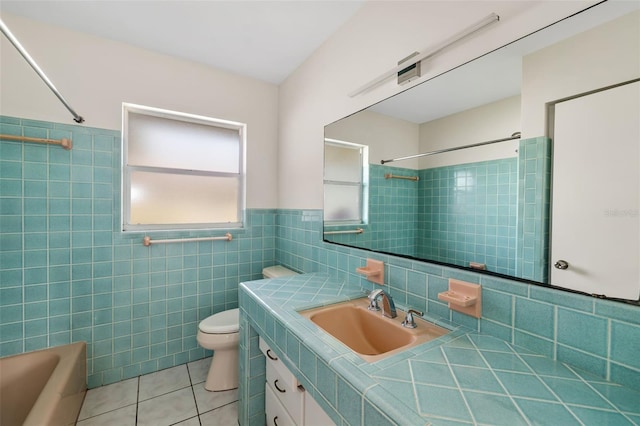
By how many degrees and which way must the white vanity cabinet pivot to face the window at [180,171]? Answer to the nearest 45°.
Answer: approximately 90° to its right

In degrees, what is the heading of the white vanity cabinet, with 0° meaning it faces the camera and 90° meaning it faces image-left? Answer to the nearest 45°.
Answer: approximately 45°

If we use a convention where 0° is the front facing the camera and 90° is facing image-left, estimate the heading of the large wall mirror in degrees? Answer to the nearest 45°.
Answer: approximately 45°

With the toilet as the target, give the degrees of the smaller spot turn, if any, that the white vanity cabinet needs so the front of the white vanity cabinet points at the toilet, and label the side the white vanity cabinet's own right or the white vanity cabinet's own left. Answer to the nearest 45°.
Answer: approximately 90° to the white vanity cabinet's own right

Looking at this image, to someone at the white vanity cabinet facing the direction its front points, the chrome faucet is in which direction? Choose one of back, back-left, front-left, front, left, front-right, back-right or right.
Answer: back-left

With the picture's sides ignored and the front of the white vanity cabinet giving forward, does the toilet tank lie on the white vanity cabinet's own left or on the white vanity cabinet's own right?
on the white vanity cabinet's own right

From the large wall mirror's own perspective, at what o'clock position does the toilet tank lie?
The toilet tank is roughly at 2 o'clock from the large wall mirror.
